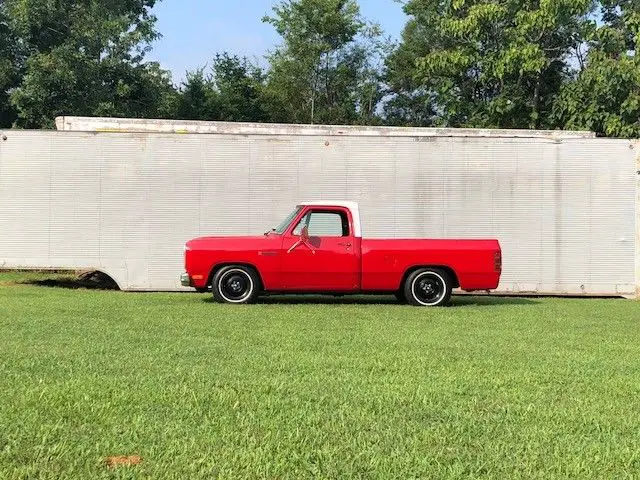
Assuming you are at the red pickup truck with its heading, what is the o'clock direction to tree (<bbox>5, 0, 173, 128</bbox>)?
The tree is roughly at 2 o'clock from the red pickup truck.

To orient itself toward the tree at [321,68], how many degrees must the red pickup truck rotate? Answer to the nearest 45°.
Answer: approximately 90° to its right

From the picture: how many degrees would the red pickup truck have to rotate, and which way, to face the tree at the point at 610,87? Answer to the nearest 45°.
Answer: approximately 135° to its right

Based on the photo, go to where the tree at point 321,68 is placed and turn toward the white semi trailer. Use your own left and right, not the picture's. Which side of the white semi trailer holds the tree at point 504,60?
left

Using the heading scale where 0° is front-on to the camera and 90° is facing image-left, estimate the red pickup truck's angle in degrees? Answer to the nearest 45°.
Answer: approximately 90°
